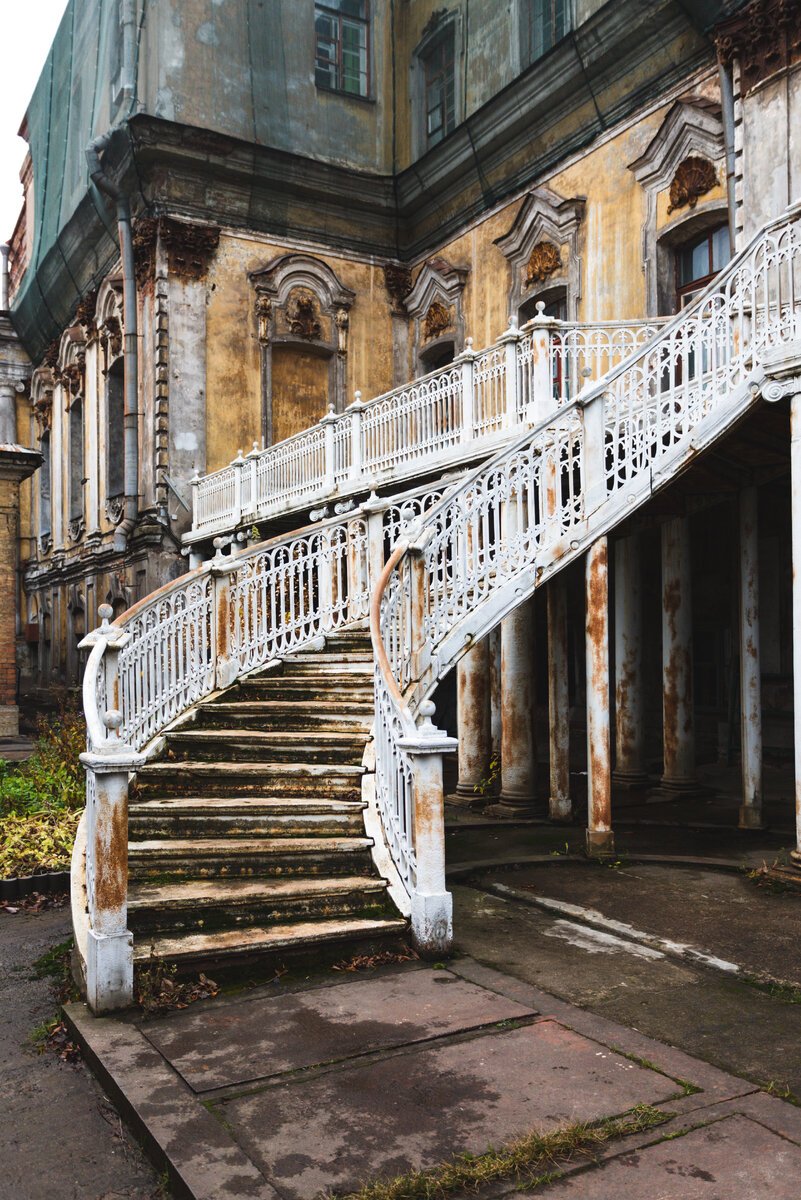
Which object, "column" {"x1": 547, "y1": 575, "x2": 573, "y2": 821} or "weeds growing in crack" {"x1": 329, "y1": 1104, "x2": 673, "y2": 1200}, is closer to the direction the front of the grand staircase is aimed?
the weeds growing in crack

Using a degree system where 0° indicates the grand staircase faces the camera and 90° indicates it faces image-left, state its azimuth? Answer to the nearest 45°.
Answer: approximately 0°

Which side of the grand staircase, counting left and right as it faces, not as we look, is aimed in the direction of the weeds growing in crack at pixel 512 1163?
front

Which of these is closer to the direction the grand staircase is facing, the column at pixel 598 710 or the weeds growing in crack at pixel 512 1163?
the weeds growing in crack

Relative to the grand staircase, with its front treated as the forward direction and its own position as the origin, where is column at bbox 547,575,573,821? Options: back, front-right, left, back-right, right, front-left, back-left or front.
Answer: back-left

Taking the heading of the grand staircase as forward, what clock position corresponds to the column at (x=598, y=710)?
The column is roughly at 8 o'clock from the grand staircase.

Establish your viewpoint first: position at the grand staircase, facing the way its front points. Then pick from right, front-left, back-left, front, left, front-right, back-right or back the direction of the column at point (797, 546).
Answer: left
